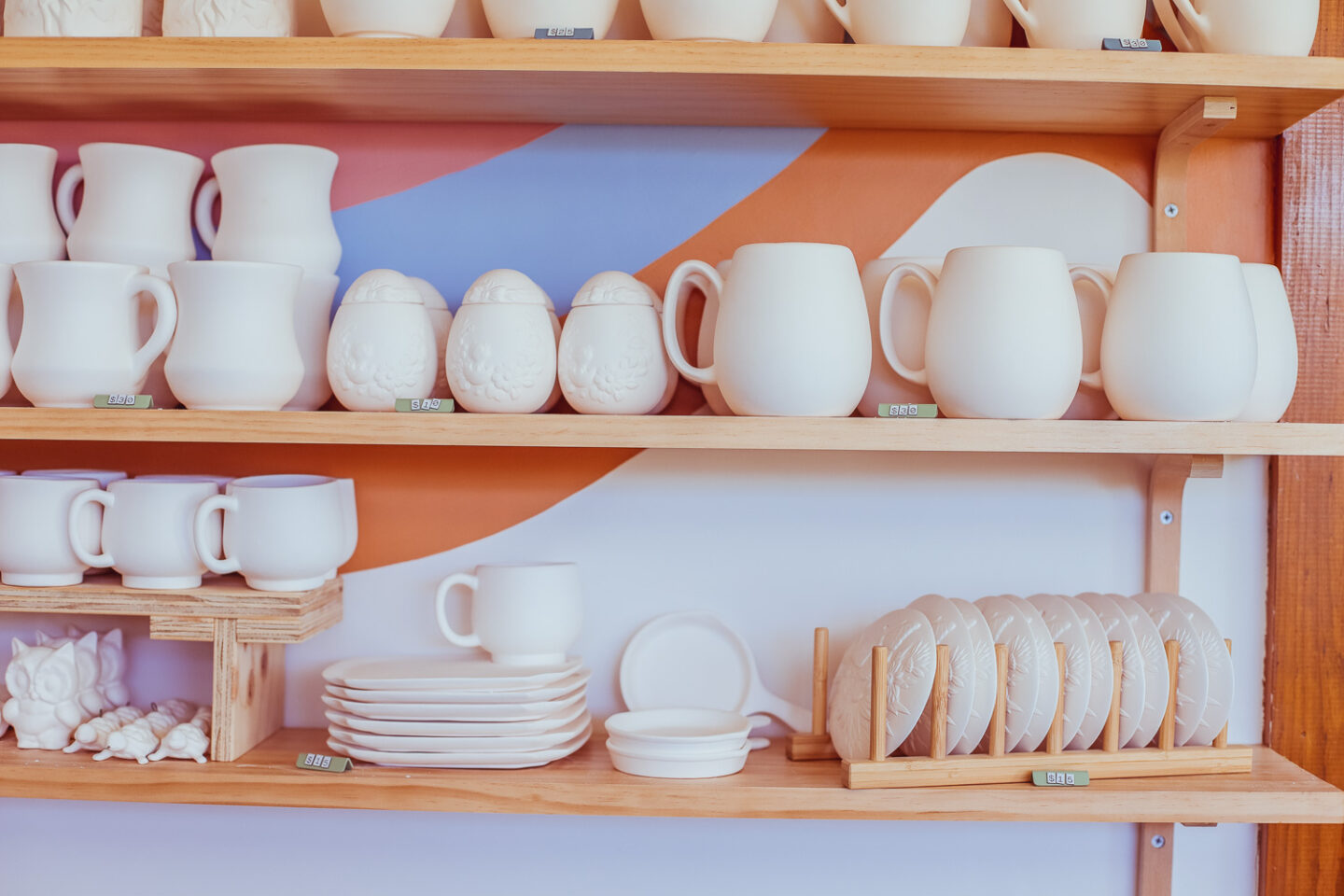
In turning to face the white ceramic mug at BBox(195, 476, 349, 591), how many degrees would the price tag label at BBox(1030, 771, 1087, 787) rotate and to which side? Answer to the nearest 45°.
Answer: approximately 90° to its right

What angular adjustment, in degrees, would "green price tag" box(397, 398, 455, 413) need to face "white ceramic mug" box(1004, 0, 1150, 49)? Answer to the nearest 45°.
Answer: approximately 90° to its left

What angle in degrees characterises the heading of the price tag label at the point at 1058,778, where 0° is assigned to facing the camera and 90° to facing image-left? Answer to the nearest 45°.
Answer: approximately 0°

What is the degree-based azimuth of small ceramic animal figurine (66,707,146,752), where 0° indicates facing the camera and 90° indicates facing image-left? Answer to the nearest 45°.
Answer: approximately 45°

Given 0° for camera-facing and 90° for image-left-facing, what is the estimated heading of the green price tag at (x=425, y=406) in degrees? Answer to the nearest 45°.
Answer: approximately 0°

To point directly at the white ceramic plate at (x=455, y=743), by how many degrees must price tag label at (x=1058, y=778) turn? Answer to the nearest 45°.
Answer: approximately 90° to its right

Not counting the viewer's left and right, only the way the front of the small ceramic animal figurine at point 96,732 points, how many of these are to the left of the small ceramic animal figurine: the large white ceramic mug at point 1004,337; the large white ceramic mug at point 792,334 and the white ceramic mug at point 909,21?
3
